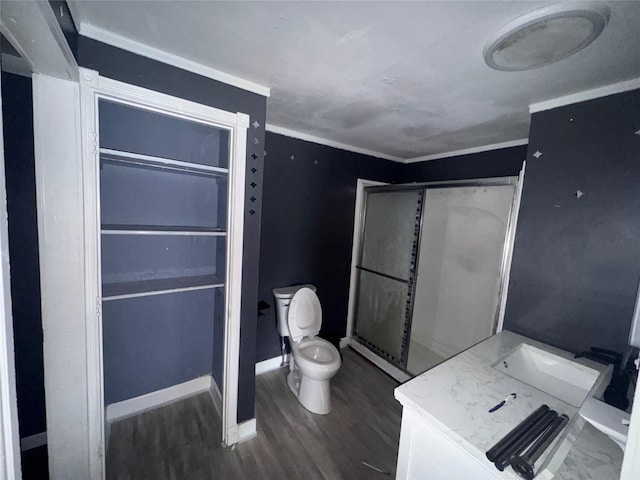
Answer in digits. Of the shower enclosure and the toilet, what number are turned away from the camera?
0

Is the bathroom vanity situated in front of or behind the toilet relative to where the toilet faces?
in front

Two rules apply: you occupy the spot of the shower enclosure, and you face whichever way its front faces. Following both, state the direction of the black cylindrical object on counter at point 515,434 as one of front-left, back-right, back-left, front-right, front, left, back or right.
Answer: front-left

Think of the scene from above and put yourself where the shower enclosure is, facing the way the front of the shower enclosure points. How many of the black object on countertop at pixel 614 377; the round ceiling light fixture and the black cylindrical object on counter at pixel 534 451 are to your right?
0

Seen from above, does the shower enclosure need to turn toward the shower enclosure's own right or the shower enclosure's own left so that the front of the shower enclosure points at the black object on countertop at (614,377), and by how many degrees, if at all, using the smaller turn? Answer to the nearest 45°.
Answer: approximately 90° to the shower enclosure's own left

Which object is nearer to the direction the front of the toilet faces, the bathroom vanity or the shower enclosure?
the bathroom vanity

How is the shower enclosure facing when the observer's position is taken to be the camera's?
facing the viewer and to the left of the viewer

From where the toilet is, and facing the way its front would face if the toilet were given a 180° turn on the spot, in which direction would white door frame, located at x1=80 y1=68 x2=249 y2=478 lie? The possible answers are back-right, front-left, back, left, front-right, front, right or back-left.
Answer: left

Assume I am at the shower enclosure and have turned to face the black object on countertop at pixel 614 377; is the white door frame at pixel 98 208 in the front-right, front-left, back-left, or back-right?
front-right

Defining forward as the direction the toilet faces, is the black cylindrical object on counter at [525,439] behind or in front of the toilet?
in front

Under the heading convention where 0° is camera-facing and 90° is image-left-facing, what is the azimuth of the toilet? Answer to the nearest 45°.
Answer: approximately 315°

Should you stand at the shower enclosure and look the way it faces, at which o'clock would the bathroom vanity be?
The bathroom vanity is roughly at 10 o'clock from the shower enclosure.
